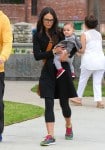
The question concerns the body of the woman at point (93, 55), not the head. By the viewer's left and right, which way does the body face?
facing away from the viewer and to the left of the viewer

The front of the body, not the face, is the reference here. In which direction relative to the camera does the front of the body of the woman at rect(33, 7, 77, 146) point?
toward the camera

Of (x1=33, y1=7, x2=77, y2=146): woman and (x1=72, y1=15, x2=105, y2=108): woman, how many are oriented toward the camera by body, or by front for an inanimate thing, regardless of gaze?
1

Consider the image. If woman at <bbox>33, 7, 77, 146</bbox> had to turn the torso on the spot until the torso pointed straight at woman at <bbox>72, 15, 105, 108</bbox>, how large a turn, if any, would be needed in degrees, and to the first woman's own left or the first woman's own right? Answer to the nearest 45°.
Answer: approximately 180°

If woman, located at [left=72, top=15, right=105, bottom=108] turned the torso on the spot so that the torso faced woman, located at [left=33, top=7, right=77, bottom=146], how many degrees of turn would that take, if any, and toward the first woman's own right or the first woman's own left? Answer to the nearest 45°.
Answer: approximately 135° to the first woman's own left
